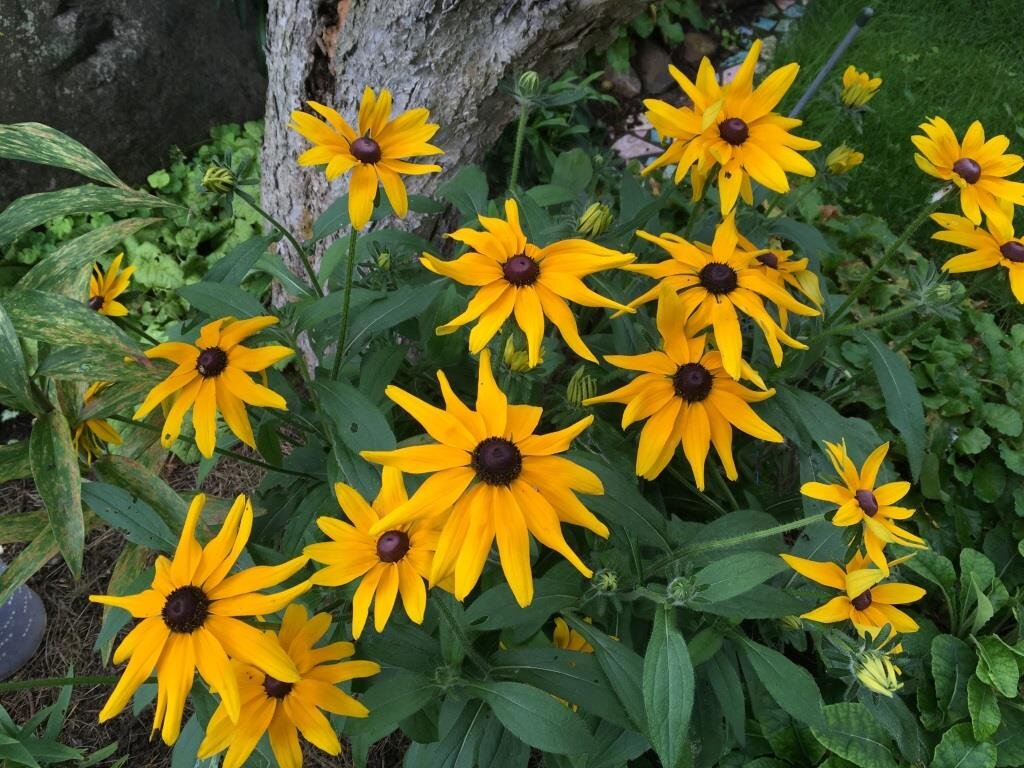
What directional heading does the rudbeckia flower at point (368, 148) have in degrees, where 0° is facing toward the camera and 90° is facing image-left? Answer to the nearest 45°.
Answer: approximately 0°

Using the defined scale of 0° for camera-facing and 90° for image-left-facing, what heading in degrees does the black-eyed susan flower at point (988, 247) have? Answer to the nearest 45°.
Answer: approximately 0°

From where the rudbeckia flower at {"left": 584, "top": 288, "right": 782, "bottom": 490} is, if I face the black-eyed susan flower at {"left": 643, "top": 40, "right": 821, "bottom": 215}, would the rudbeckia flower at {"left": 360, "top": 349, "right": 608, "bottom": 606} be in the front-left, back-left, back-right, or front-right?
back-left

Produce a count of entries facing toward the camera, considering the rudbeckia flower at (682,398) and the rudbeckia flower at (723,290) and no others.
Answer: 2
